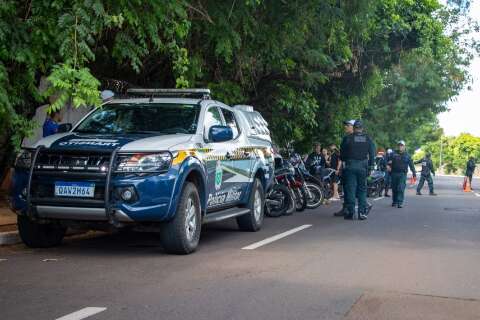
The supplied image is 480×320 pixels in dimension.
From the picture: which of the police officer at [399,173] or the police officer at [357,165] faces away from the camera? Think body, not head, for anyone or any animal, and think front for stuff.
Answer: the police officer at [357,165]

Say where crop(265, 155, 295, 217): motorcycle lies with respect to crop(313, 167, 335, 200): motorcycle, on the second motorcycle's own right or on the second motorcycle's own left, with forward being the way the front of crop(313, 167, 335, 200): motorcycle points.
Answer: on the second motorcycle's own right

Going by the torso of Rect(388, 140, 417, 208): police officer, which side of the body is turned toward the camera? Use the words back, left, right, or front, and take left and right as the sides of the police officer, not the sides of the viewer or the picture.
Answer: front

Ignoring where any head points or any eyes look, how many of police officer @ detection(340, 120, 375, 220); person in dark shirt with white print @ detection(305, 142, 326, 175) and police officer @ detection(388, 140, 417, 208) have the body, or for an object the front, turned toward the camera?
2

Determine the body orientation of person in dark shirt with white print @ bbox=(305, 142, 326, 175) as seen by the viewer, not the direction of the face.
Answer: toward the camera

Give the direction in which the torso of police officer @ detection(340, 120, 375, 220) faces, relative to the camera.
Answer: away from the camera

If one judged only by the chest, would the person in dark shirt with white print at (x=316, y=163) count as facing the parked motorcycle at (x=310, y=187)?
yes

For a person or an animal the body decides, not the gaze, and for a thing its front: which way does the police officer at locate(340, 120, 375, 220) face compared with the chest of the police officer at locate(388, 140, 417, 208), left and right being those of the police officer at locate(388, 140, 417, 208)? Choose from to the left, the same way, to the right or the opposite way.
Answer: the opposite way

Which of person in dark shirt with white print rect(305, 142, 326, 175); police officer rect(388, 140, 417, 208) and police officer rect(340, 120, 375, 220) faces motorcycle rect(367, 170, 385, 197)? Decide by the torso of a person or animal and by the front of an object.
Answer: police officer rect(340, 120, 375, 220)

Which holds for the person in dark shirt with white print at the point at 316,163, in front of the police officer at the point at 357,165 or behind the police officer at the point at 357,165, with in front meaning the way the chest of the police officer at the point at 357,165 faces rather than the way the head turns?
in front

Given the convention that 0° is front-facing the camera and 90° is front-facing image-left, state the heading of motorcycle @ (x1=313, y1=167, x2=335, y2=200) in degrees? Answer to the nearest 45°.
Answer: approximately 315°

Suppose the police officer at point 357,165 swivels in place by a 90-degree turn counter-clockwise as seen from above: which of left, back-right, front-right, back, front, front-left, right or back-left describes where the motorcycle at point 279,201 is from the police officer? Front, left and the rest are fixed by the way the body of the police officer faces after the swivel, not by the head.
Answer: front

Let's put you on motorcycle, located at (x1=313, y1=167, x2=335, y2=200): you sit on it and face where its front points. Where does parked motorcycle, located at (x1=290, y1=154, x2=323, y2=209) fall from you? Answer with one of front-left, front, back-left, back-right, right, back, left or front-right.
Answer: front-right
